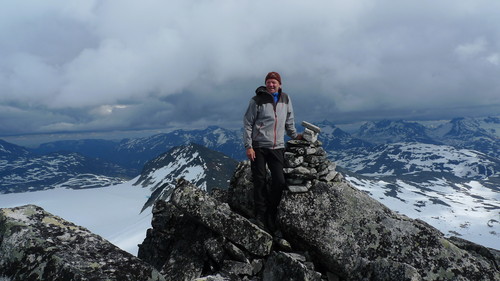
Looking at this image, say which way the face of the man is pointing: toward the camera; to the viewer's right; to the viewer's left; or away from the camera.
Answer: toward the camera

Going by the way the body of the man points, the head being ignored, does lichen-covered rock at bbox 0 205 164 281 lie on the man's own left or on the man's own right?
on the man's own right

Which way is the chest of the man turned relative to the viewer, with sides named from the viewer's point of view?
facing the viewer and to the right of the viewer

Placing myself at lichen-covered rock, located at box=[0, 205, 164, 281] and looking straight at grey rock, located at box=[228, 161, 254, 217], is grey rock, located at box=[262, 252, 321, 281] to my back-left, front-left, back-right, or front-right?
front-right
